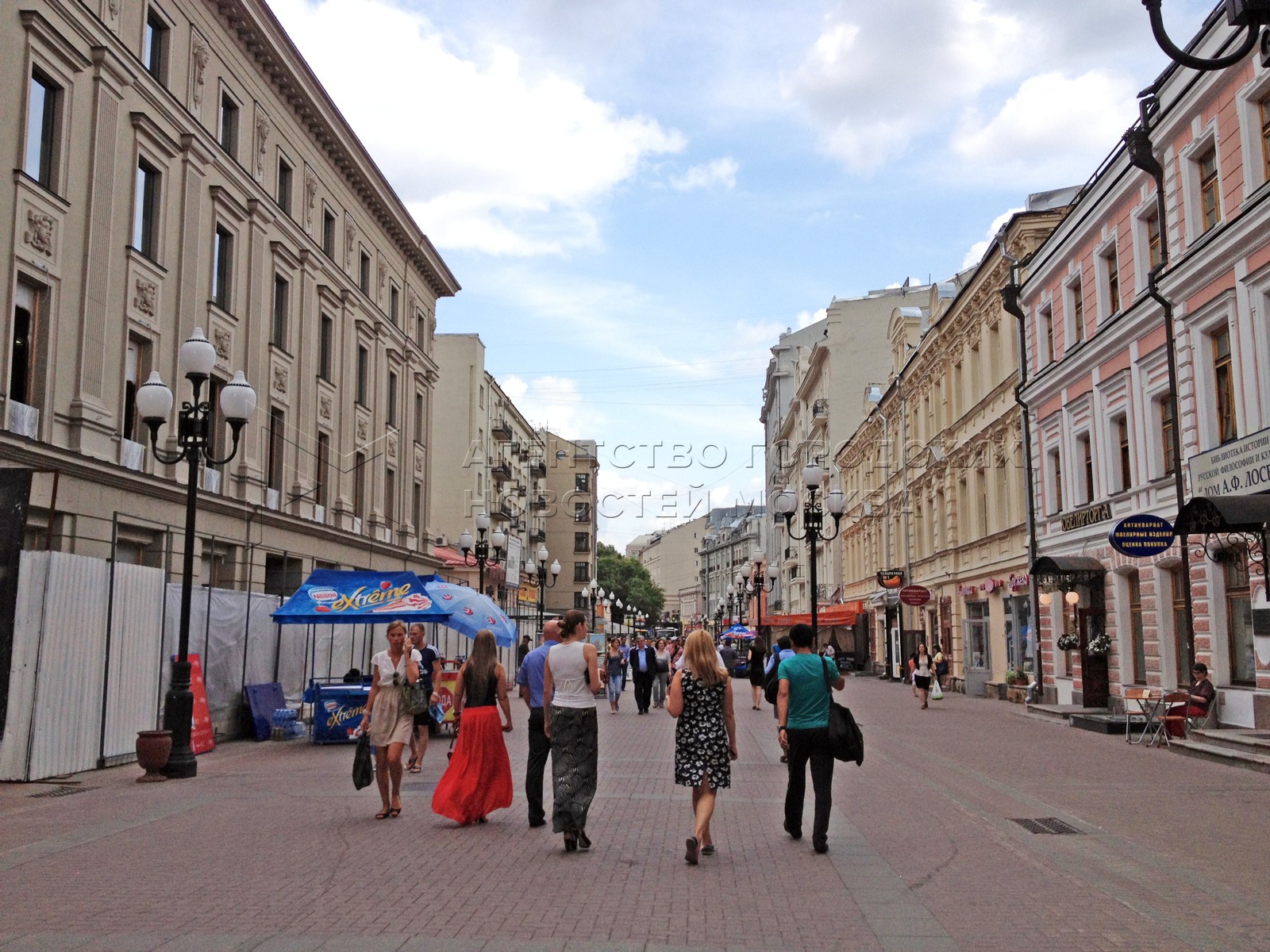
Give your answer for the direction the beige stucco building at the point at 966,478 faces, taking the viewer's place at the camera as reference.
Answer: facing the viewer and to the left of the viewer

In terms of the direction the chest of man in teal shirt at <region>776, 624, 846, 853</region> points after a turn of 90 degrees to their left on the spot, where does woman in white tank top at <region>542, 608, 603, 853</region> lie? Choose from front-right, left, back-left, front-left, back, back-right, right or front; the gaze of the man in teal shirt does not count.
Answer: front

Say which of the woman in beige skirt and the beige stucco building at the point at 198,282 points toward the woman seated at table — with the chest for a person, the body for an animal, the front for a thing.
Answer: the beige stucco building

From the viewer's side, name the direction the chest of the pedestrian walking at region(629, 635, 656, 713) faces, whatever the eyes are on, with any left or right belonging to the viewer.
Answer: facing the viewer

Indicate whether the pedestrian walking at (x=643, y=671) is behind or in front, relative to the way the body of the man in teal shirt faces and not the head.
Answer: in front

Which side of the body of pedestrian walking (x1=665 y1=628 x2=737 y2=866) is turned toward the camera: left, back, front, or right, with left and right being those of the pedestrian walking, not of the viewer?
back

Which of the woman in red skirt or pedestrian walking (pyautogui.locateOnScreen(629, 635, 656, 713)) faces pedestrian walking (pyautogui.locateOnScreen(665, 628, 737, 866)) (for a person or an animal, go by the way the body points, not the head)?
pedestrian walking (pyautogui.locateOnScreen(629, 635, 656, 713))

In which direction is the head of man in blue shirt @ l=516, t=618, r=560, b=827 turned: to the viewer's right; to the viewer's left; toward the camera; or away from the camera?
away from the camera

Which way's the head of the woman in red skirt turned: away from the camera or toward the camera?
away from the camera

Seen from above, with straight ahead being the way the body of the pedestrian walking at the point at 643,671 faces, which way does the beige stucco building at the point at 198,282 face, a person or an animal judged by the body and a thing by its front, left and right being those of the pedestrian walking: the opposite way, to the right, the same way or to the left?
to the left
